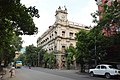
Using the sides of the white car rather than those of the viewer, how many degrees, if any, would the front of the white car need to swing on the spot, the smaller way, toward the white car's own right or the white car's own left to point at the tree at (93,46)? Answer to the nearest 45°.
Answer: approximately 45° to the white car's own right

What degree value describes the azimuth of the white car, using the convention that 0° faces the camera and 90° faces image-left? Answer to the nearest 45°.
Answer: approximately 135°

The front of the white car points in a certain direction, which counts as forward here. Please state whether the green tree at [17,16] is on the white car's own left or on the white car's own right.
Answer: on the white car's own left
